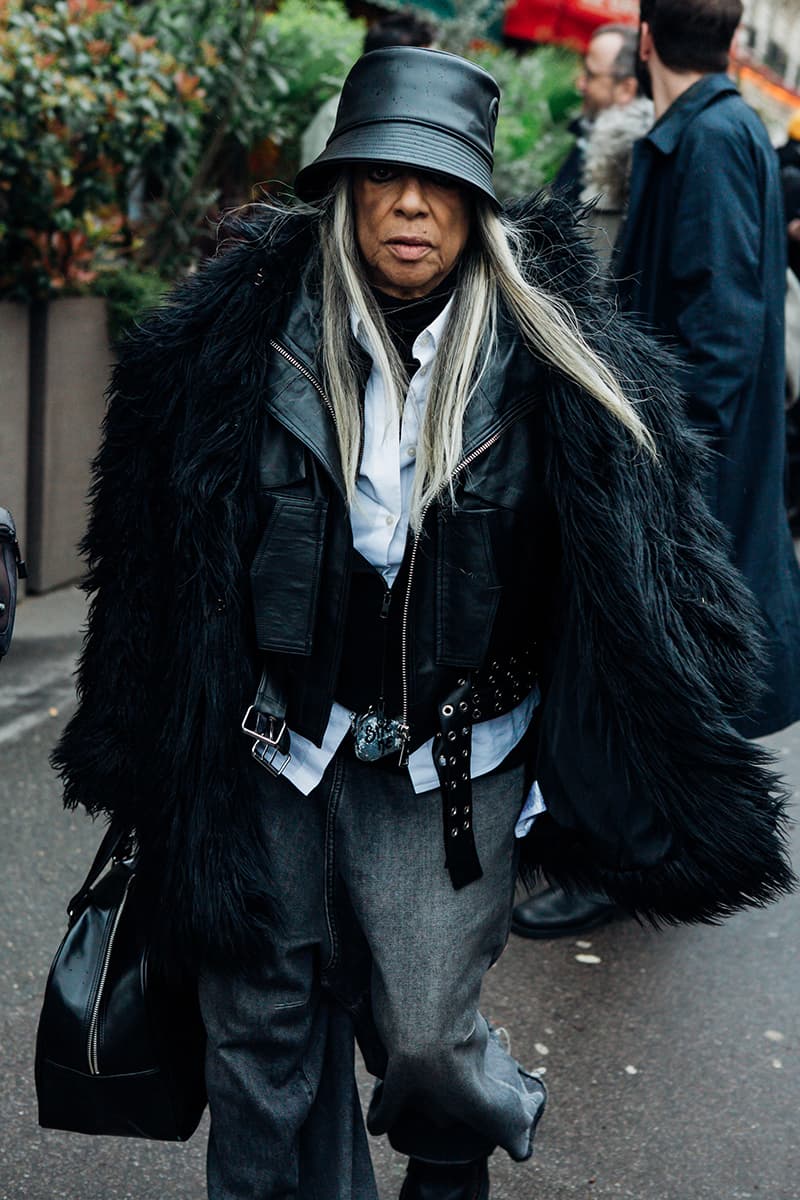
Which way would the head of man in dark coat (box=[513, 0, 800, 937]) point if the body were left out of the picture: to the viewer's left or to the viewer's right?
to the viewer's left

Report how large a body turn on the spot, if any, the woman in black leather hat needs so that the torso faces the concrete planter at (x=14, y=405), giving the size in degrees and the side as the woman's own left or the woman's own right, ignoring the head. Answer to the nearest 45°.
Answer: approximately 135° to the woman's own right

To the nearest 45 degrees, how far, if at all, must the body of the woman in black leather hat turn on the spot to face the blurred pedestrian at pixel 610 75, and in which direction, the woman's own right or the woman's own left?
approximately 180°

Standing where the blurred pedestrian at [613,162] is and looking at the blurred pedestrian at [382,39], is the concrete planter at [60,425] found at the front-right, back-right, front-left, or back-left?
front-left

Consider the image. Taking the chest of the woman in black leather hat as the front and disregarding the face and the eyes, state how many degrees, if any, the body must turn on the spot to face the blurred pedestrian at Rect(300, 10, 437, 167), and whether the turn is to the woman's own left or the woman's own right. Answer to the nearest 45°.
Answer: approximately 180°

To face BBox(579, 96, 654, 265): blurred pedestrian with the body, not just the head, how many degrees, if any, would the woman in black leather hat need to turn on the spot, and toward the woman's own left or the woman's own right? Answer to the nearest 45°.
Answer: approximately 180°

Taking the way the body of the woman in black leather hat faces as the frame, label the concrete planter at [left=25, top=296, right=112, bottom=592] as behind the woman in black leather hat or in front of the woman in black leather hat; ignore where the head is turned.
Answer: behind

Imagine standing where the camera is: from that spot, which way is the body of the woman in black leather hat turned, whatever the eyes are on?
toward the camera
